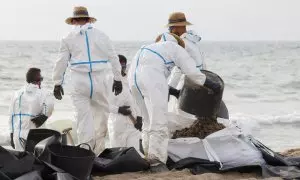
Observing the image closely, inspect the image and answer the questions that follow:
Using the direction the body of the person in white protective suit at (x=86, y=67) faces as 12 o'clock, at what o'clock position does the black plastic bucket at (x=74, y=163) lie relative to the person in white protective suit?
The black plastic bucket is roughly at 6 o'clock from the person in white protective suit.

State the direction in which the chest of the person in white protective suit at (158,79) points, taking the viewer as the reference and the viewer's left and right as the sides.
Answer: facing away from the viewer and to the right of the viewer

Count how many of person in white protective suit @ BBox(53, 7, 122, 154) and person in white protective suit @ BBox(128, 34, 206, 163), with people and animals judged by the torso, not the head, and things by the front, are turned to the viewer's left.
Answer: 0

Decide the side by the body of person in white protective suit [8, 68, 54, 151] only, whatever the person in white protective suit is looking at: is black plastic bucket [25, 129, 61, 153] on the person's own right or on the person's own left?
on the person's own right

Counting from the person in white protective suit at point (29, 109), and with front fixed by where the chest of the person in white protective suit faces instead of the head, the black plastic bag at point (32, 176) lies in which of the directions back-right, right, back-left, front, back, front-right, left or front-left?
back-right

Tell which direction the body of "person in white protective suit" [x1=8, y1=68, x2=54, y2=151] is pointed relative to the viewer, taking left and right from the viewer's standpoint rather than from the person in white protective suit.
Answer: facing away from the viewer and to the right of the viewer

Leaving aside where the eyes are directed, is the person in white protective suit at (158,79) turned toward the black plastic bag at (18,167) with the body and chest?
no

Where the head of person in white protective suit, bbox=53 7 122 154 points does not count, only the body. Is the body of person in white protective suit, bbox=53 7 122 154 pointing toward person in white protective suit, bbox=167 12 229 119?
no

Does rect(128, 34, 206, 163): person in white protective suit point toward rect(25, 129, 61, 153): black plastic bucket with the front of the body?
no

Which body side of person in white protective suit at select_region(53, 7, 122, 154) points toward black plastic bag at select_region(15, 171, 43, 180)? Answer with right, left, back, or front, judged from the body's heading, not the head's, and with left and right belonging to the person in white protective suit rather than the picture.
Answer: back

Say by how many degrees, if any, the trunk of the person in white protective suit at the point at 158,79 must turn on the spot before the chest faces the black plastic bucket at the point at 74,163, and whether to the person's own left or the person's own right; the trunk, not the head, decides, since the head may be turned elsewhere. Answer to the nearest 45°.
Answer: approximately 180°

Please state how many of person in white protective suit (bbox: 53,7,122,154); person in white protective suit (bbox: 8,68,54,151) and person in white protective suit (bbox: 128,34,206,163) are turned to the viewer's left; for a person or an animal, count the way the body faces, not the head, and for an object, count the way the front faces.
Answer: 0
